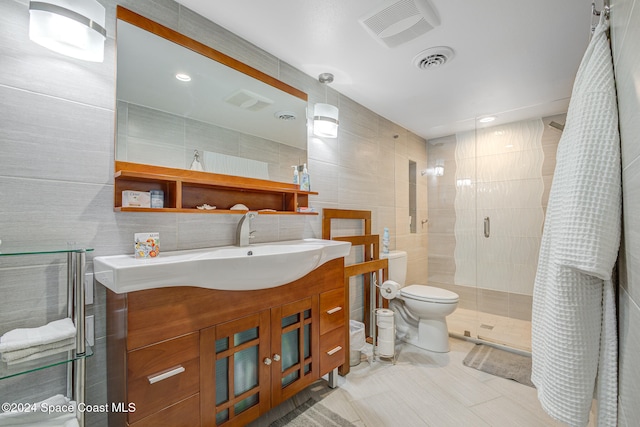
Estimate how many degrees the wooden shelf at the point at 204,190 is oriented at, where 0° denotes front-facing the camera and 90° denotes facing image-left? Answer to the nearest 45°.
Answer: approximately 315°

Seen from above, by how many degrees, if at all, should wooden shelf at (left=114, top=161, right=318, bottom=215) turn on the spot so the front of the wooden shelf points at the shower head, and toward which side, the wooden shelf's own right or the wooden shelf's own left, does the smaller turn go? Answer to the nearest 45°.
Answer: approximately 45° to the wooden shelf's own left

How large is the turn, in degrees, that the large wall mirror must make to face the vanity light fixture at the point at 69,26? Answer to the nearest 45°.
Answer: approximately 90° to its right

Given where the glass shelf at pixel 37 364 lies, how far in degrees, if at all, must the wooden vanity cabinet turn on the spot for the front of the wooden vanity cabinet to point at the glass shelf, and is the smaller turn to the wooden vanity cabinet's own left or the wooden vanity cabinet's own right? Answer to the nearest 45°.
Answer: approximately 135° to the wooden vanity cabinet's own right

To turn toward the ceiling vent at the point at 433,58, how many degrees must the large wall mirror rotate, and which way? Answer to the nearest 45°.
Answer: approximately 45° to its left

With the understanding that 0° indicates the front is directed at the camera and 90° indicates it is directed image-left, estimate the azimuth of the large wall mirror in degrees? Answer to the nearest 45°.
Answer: approximately 315°
